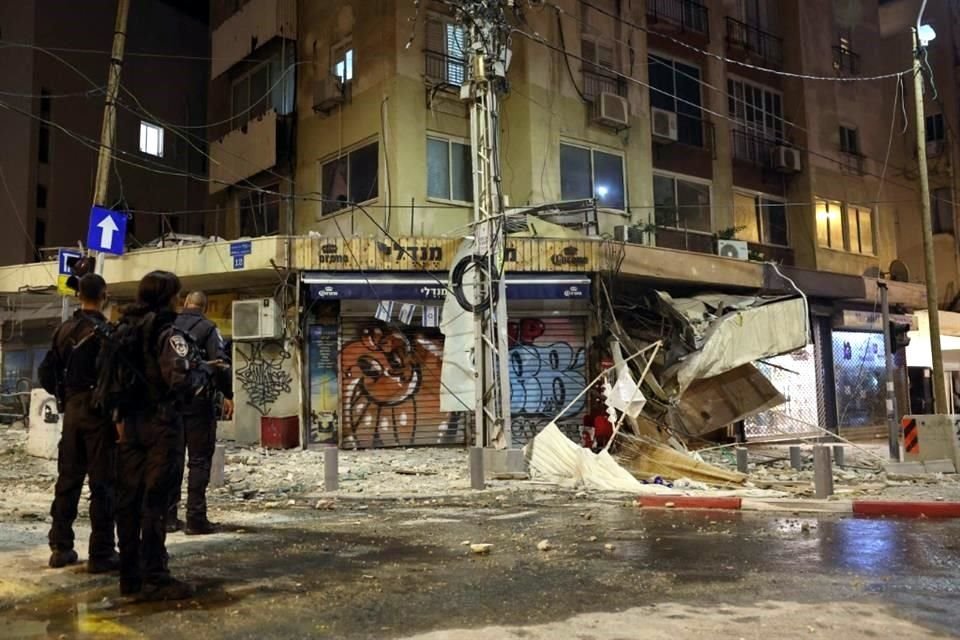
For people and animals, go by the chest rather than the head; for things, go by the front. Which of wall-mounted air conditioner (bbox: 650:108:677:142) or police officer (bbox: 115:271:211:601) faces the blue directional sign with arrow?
the wall-mounted air conditioner

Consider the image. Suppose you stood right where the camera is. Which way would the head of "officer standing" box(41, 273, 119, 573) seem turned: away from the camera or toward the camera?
away from the camera

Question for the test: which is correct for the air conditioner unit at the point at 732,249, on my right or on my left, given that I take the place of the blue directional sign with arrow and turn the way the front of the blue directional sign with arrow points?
on my left

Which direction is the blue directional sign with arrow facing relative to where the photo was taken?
toward the camera

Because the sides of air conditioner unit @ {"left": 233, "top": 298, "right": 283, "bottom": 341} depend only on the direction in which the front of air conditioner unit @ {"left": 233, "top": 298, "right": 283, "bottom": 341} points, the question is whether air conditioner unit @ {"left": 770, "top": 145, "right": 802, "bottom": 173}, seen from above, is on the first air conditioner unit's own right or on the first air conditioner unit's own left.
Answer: on the first air conditioner unit's own left

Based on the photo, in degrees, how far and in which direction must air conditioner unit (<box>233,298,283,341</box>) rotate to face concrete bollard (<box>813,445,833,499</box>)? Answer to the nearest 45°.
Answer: approximately 45° to its left

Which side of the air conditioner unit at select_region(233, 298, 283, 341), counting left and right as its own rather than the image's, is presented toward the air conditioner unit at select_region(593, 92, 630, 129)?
left

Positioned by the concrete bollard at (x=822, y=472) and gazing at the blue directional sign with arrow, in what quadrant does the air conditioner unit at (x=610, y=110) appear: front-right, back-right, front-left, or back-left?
front-right

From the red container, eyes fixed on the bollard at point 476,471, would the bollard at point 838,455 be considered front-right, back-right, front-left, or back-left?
front-left

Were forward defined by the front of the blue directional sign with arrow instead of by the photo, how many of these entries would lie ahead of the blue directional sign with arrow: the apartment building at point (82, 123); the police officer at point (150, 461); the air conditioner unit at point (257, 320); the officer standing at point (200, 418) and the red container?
2
